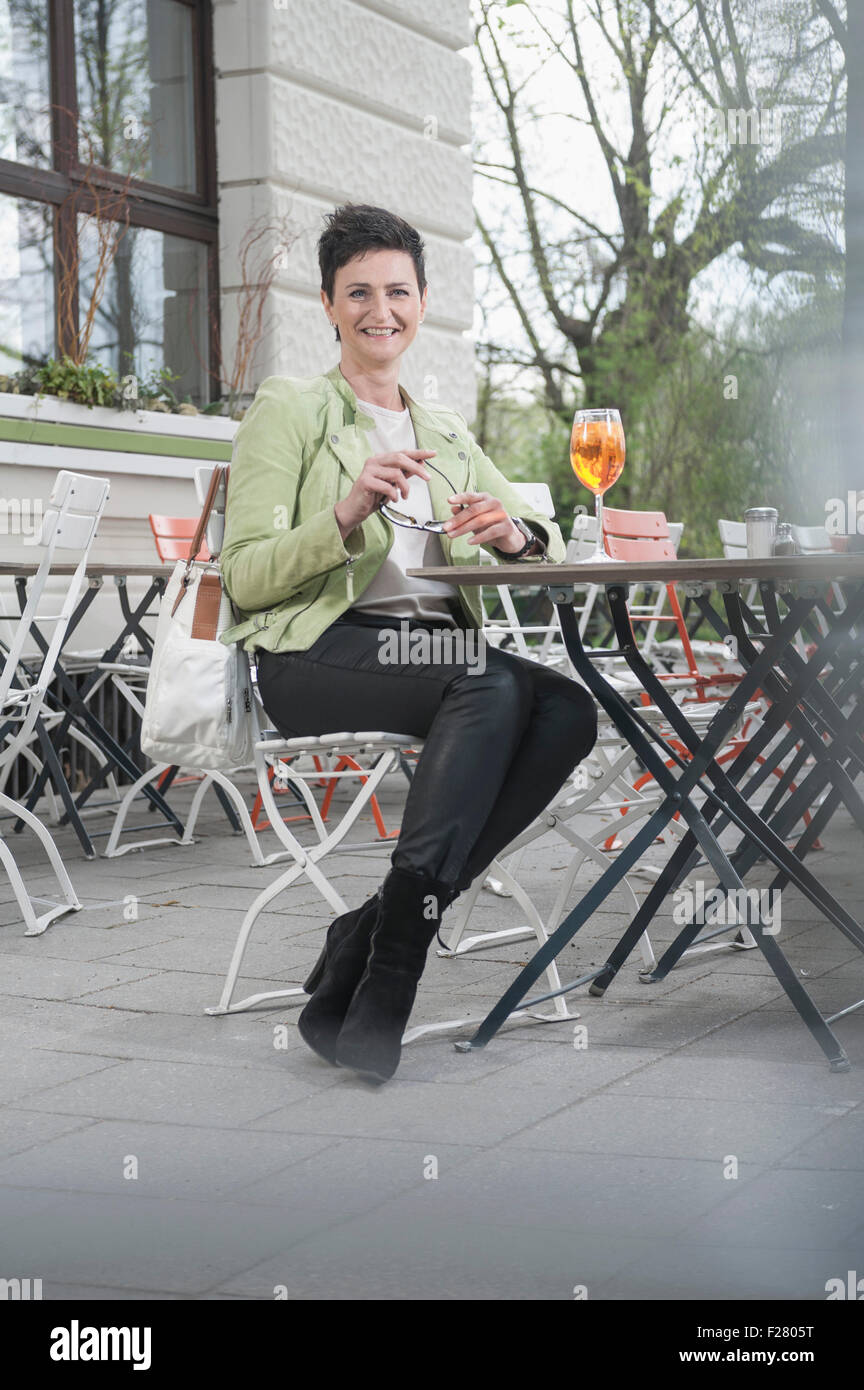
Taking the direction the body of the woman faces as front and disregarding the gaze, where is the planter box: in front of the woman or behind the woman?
behind

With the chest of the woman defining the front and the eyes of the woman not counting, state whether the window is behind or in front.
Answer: behind

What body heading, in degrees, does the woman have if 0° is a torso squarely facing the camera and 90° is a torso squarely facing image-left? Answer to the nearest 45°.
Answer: approximately 315°

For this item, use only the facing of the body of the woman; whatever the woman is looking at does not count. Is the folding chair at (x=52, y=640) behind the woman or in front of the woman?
behind
